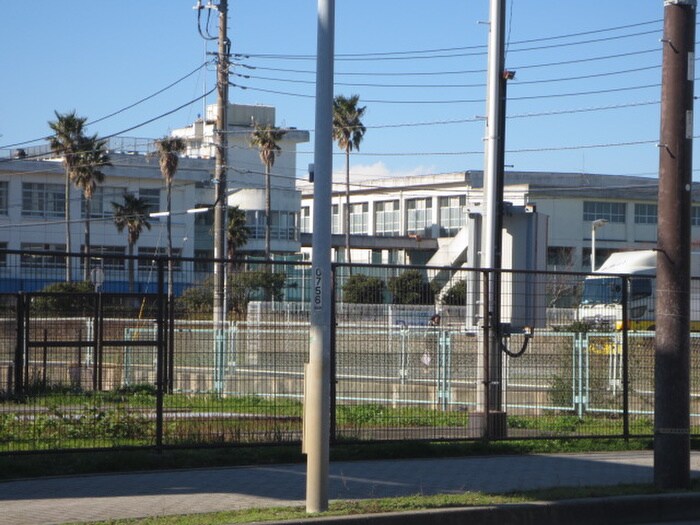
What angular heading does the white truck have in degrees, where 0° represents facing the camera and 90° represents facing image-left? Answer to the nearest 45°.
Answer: approximately 45°

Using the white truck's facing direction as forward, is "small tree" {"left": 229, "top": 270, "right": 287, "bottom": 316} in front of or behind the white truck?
in front

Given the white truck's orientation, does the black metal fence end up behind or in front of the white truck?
in front

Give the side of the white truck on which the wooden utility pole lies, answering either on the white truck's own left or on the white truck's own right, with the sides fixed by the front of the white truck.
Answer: on the white truck's own left

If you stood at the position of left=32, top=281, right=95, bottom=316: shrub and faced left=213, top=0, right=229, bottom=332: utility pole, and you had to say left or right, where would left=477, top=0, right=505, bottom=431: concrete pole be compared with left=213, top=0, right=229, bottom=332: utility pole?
right
